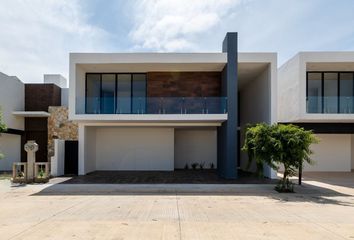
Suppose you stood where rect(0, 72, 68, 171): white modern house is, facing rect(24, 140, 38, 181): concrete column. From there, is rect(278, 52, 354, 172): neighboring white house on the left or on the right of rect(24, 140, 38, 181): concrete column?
left

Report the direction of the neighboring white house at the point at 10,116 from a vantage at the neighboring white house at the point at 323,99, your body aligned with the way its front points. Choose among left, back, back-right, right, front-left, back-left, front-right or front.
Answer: right

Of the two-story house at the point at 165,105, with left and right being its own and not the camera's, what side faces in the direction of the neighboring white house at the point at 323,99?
left

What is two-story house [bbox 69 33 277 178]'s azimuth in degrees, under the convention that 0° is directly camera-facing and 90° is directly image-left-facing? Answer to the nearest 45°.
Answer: approximately 0°

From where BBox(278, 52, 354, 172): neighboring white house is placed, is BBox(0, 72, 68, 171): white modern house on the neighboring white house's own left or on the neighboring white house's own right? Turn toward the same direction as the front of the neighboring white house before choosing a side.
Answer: on the neighboring white house's own right

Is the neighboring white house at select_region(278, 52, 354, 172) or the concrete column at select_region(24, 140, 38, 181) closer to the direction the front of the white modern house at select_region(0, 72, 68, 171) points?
the concrete column

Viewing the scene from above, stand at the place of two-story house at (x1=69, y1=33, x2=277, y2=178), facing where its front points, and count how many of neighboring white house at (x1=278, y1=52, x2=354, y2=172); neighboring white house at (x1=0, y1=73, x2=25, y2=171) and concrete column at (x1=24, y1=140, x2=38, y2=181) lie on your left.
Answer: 1

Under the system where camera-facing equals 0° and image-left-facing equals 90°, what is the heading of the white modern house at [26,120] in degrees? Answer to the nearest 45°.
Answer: approximately 0°

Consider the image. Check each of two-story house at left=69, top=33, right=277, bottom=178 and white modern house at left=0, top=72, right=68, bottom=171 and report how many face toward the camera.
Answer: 2
